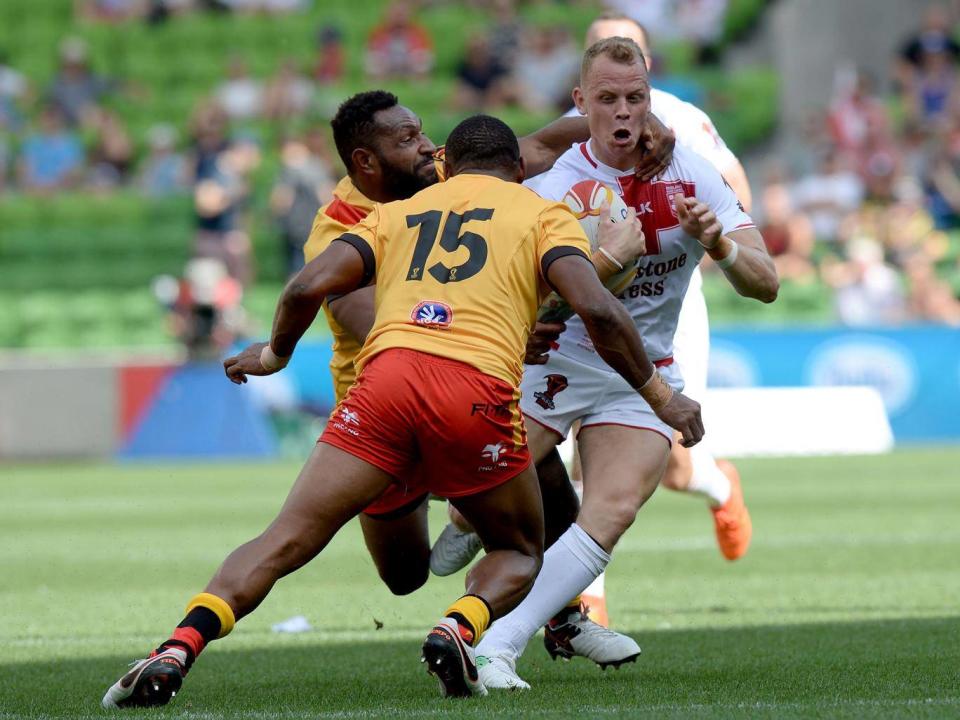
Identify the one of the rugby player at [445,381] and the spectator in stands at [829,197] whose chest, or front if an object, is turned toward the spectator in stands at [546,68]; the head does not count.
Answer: the rugby player

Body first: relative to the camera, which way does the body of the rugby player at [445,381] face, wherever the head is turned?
away from the camera

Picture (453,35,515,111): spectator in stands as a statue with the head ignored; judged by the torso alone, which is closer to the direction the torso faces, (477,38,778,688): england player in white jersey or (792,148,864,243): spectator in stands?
the england player in white jersey

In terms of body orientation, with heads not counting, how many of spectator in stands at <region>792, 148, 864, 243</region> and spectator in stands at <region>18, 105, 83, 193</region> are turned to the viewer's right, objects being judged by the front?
0

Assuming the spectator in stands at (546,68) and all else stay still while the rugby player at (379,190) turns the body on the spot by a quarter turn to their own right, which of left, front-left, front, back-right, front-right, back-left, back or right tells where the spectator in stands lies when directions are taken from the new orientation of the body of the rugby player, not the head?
back

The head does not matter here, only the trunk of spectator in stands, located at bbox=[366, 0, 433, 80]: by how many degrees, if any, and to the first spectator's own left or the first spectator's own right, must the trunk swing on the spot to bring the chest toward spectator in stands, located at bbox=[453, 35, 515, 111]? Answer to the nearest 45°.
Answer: approximately 45° to the first spectator's own left

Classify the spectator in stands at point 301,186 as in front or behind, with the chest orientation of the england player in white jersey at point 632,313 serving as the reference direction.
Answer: behind

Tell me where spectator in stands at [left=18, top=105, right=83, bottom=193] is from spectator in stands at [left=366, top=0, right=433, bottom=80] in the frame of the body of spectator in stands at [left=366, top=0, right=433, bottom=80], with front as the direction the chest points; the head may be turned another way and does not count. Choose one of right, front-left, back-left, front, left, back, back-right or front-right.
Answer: right

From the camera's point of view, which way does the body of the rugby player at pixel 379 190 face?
to the viewer's right

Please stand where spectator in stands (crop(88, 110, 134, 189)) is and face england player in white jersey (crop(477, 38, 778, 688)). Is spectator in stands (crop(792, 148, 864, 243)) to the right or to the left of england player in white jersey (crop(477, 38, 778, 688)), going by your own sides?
left

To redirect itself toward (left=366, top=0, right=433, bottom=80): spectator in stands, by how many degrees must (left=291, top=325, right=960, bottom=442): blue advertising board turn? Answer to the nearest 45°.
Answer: approximately 135° to its right

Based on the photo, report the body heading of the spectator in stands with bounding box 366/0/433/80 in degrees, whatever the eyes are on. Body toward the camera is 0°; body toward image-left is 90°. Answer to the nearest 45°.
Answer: approximately 0°

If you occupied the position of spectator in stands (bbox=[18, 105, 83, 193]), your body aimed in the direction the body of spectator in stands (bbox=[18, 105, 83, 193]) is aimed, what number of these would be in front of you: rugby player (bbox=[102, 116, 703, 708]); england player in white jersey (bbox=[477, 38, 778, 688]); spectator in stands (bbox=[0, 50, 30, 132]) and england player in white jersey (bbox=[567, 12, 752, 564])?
3

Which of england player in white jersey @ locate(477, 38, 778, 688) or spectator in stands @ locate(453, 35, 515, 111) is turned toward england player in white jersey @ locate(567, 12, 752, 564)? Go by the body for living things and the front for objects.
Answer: the spectator in stands
